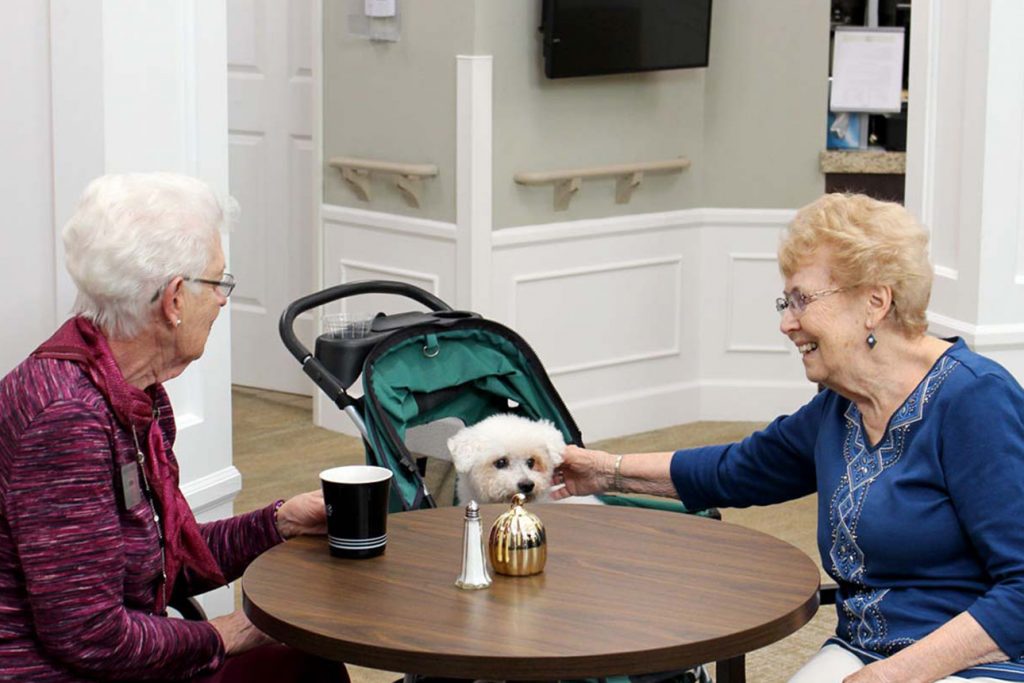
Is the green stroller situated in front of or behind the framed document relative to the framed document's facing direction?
in front

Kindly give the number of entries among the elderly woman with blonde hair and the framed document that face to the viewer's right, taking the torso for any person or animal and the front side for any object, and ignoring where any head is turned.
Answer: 0

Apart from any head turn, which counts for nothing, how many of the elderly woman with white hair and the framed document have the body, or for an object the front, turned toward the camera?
1

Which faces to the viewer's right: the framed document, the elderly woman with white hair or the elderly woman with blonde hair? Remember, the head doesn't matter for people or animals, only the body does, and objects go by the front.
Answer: the elderly woman with white hair

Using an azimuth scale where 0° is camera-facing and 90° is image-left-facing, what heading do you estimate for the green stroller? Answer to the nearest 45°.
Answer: approximately 315°

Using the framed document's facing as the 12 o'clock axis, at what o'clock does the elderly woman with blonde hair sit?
The elderly woman with blonde hair is roughly at 12 o'clock from the framed document.

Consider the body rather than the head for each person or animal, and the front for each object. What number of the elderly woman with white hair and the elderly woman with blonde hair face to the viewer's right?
1

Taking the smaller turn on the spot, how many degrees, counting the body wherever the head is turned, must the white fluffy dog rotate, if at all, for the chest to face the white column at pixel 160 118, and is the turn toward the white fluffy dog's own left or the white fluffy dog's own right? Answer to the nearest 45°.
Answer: approximately 135° to the white fluffy dog's own right

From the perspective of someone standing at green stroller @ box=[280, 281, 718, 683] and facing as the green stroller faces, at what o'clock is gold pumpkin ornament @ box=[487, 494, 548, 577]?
The gold pumpkin ornament is roughly at 1 o'clock from the green stroller.

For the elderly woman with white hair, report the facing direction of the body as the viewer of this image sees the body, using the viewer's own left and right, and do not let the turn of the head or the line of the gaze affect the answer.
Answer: facing to the right of the viewer

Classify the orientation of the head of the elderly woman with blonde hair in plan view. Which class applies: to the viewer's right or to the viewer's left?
to the viewer's left

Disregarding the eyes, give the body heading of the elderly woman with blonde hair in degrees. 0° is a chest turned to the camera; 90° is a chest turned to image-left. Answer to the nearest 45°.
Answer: approximately 45°

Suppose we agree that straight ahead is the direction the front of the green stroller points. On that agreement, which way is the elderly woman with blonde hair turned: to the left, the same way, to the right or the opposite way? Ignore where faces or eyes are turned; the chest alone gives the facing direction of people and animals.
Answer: to the right

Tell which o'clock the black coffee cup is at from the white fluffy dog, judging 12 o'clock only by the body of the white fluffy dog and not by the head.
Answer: The black coffee cup is roughly at 2 o'clock from the white fluffy dog.

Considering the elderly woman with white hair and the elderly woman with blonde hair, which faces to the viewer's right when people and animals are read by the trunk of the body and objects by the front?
the elderly woman with white hair

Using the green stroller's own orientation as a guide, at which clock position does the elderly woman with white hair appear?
The elderly woman with white hair is roughly at 2 o'clock from the green stroller.
